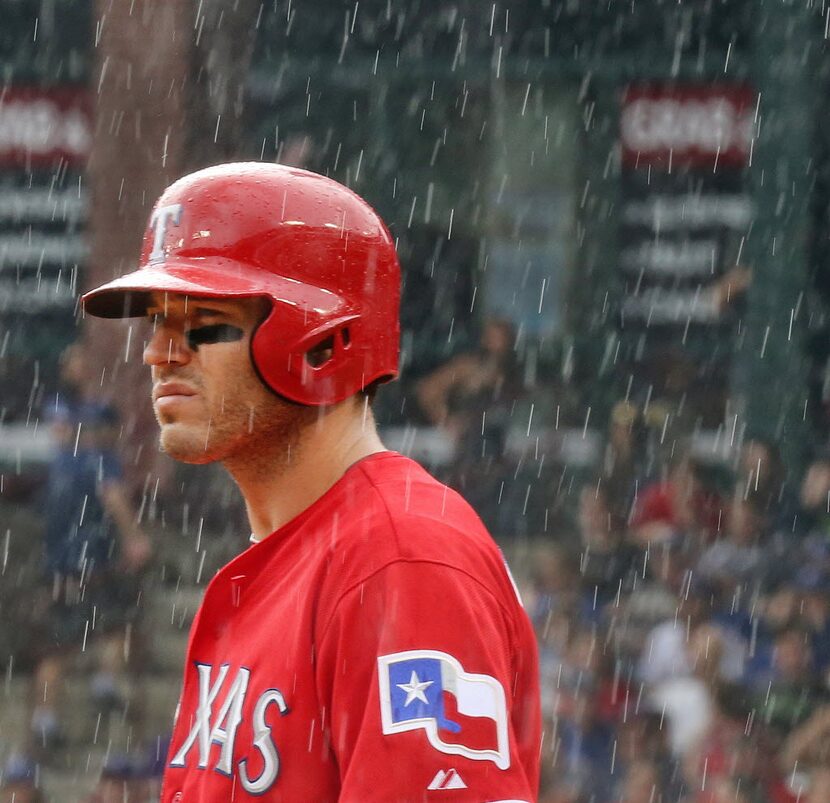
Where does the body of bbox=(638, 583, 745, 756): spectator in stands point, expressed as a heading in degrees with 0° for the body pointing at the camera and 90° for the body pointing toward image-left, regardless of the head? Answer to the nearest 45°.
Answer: approximately 45°

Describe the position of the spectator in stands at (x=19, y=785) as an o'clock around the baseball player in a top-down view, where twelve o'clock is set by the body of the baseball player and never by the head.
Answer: The spectator in stands is roughly at 4 o'clock from the baseball player.

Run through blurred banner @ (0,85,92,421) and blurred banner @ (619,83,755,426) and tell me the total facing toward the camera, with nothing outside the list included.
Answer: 2

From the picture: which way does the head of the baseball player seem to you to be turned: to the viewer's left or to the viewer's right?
to the viewer's left

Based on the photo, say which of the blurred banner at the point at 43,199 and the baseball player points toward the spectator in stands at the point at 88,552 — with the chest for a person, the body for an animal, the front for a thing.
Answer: the blurred banner

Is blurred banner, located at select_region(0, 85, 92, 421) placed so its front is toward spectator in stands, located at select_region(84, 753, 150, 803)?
yes

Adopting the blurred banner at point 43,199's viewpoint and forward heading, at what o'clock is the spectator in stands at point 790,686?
The spectator in stands is roughly at 11 o'clock from the blurred banner.

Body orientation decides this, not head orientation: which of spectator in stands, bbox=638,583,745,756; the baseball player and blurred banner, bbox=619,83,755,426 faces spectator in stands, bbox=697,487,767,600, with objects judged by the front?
the blurred banner

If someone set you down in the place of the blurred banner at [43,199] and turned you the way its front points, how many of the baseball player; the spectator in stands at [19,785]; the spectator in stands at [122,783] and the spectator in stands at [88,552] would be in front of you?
4

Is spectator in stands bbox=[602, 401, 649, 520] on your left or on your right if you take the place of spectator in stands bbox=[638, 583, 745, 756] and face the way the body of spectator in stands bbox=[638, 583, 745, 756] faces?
on your right
